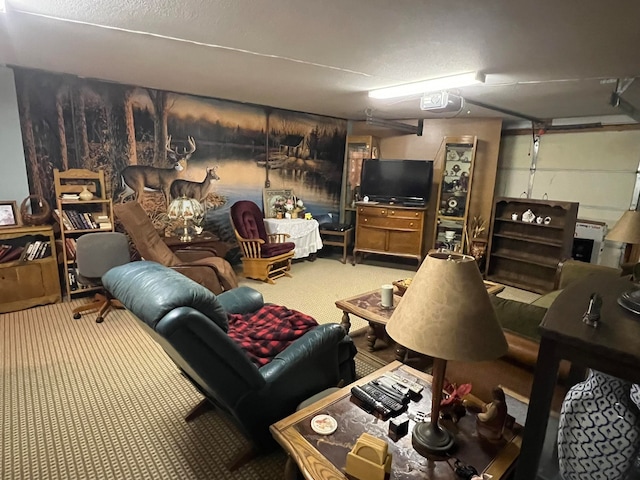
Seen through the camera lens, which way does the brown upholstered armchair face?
facing the viewer and to the right of the viewer

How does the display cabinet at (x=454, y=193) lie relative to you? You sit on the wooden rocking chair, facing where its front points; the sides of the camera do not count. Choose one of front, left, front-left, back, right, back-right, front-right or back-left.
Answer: front-left

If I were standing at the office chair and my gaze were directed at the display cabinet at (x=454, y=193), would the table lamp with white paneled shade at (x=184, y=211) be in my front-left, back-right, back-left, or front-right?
front-left

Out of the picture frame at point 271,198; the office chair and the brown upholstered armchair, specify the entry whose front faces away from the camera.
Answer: the office chair

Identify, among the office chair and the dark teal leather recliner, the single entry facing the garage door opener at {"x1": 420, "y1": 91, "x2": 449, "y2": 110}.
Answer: the dark teal leather recliner

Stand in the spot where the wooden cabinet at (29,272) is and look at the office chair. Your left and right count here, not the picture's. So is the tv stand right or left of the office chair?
left

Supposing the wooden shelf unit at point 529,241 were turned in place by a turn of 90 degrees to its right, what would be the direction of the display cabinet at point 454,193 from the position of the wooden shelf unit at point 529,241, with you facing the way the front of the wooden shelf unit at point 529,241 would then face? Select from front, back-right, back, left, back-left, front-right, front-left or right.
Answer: front-left

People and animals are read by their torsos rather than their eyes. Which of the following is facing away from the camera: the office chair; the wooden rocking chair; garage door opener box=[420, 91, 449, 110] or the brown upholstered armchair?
the office chair

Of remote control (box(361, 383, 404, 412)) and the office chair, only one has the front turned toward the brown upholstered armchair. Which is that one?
the remote control

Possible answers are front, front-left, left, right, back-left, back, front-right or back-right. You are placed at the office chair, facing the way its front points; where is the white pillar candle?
back-right

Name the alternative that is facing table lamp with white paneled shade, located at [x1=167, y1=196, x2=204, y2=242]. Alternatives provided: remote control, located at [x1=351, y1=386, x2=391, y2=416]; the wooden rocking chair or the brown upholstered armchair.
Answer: the remote control

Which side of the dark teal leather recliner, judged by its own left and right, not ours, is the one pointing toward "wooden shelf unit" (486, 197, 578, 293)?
front

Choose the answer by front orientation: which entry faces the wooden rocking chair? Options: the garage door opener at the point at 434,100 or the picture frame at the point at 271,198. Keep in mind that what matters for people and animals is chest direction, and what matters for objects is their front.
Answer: the picture frame

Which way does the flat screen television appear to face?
toward the camera

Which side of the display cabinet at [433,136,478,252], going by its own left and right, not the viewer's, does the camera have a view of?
front

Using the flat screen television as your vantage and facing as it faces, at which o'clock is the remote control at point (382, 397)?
The remote control is roughly at 12 o'clock from the flat screen television.

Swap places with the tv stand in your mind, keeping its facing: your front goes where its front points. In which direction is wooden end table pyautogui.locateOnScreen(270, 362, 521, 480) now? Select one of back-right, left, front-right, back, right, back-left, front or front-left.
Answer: front
